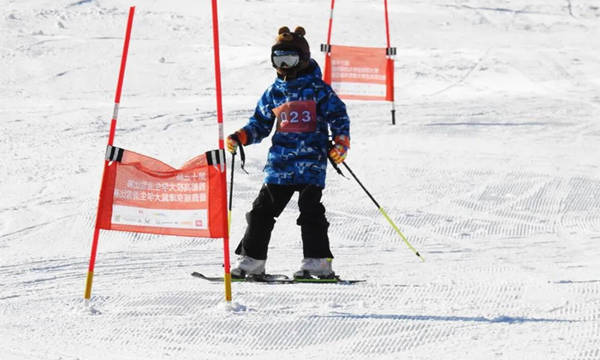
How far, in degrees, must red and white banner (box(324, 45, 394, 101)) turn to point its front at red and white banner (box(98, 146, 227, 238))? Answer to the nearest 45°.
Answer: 0° — it already faces it

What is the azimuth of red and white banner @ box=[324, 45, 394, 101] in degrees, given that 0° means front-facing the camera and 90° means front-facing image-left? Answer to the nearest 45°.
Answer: approximately 0°

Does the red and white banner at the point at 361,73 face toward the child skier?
yes
